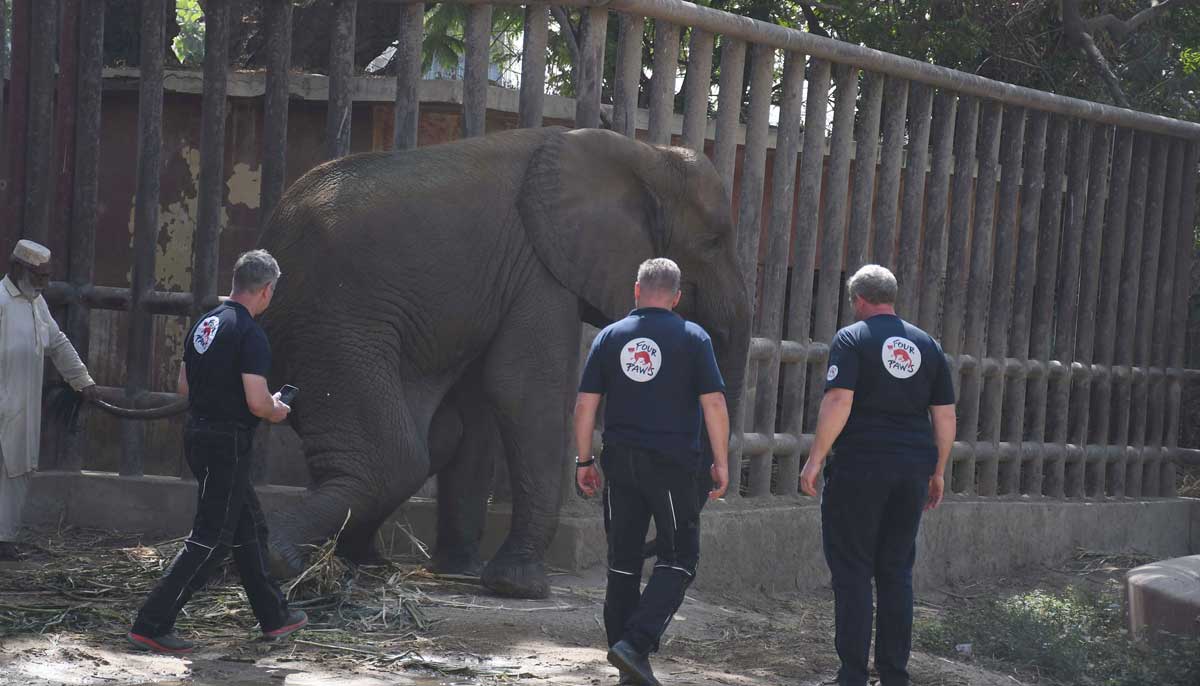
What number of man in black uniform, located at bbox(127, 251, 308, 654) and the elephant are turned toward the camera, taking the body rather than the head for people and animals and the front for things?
0

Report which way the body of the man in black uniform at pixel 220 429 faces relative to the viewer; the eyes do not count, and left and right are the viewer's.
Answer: facing away from the viewer and to the right of the viewer

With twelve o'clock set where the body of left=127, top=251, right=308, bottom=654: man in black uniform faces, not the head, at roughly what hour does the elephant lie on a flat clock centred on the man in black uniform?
The elephant is roughly at 12 o'clock from the man in black uniform.

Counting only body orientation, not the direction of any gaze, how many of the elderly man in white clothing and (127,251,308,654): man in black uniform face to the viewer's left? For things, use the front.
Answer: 0

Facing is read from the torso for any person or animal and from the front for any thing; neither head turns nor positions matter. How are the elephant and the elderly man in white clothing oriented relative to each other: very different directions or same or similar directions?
same or similar directions

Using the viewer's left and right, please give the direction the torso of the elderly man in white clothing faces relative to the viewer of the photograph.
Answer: facing the viewer and to the right of the viewer

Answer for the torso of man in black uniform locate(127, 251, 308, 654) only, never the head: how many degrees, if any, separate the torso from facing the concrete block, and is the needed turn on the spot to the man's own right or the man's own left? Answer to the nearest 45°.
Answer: approximately 45° to the man's own right

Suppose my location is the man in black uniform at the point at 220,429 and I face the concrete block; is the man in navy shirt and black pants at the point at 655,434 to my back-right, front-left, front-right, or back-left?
front-right

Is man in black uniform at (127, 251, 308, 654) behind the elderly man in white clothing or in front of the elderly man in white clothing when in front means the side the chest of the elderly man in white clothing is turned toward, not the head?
in front

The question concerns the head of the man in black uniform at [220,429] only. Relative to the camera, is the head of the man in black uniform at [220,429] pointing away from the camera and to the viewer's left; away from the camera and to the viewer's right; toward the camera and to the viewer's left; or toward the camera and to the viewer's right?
away from the camera and to the viewer's right

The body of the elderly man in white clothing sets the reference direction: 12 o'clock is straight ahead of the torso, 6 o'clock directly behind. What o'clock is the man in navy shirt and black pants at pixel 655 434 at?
The man in navy shirt and black pants is roughly at 12 o'clock from the elderly man in white clothing.

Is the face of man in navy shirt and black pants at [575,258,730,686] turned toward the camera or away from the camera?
away from the camera

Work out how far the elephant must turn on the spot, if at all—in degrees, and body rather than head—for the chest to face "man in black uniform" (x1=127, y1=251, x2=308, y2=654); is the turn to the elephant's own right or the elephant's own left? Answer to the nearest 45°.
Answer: approximately 135° to the elephant's own right

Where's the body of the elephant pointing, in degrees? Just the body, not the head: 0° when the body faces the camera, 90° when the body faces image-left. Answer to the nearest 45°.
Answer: approximately 270°
